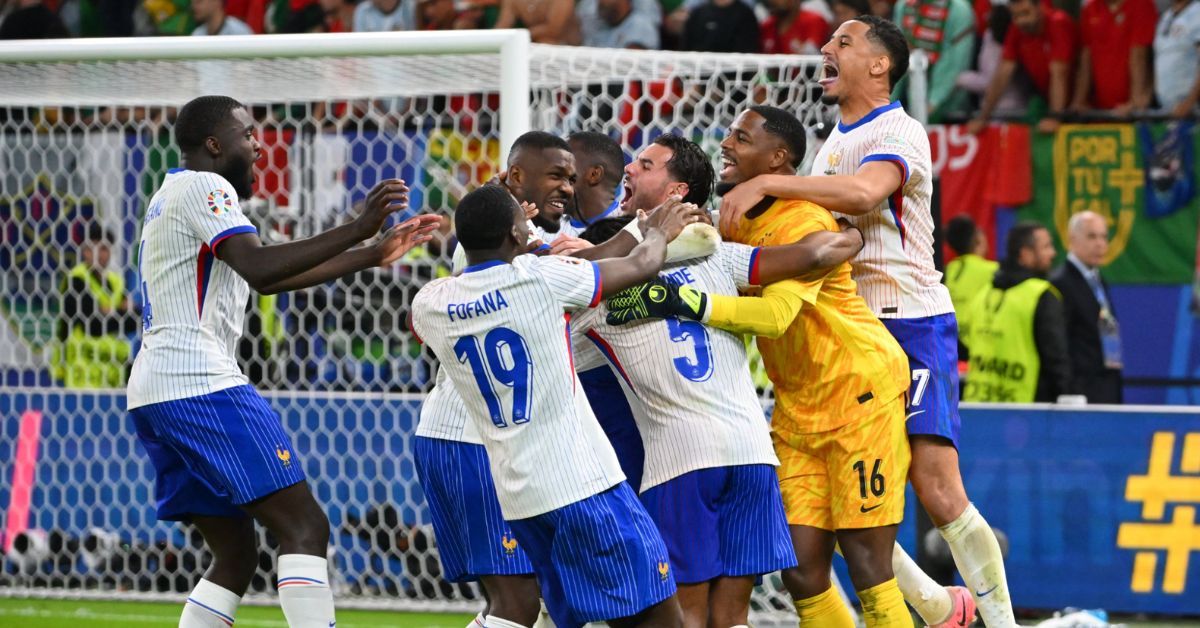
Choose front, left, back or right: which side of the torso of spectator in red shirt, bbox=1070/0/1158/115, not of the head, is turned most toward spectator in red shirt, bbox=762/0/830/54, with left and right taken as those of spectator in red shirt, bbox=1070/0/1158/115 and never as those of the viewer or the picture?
right

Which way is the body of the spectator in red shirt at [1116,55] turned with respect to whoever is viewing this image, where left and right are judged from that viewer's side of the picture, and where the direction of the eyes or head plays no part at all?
facing the viewer

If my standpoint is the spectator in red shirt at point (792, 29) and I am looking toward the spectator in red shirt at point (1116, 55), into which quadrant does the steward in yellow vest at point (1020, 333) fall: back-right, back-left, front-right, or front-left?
front-right

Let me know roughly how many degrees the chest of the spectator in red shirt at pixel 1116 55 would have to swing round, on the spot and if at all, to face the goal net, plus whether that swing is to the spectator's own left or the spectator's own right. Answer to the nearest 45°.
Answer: approximately 45° to the spectator's own right

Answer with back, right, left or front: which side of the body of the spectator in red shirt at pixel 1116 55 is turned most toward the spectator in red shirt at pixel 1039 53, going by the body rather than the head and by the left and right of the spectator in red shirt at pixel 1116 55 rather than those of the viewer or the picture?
right

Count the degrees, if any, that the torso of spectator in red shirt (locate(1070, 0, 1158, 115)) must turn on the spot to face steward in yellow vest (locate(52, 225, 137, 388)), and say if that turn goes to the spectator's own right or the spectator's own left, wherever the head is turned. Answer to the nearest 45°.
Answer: approximately 45° to the spectator's own right
